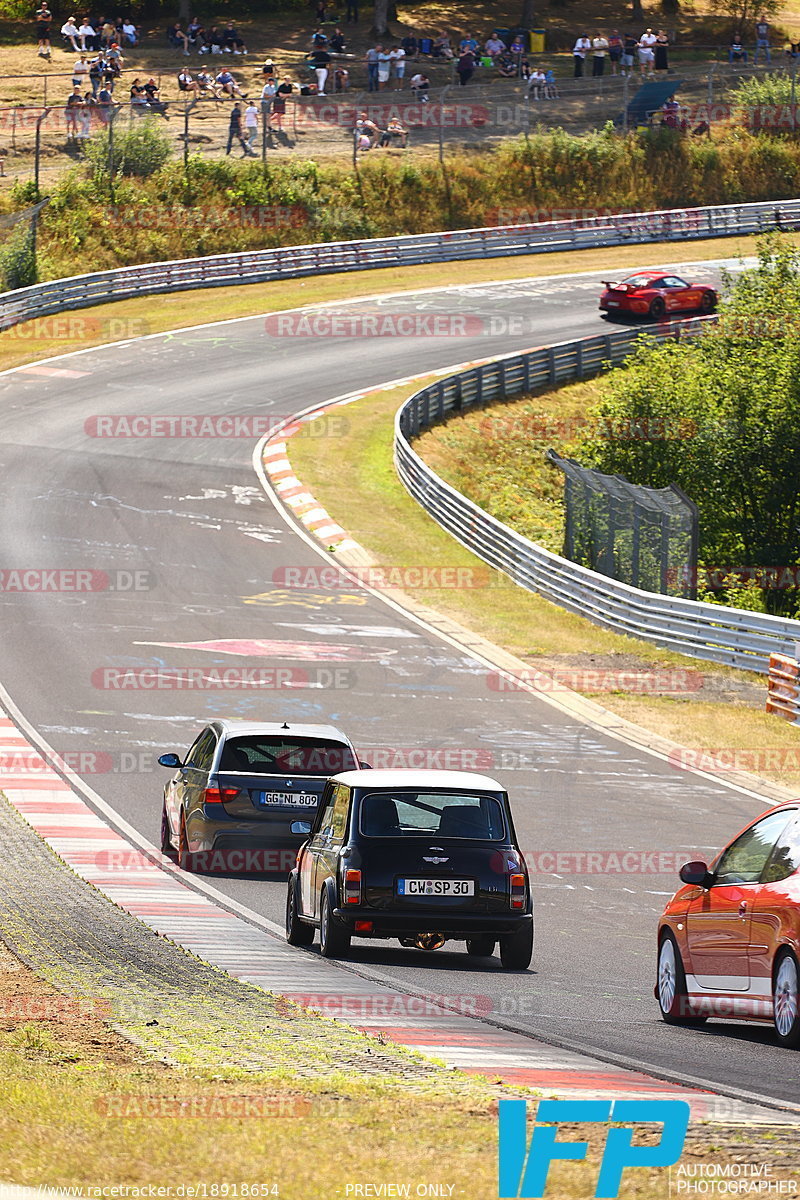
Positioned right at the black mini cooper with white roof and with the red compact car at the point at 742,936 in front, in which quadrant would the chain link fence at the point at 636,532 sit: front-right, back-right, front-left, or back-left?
back-left

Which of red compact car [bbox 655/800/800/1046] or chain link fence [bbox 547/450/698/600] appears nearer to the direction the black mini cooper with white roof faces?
the chain link fence

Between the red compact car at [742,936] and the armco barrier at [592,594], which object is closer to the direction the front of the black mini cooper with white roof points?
the armco barrier

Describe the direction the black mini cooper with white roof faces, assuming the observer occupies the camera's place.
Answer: facing away from the viewer

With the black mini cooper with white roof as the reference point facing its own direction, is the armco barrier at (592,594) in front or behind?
in front

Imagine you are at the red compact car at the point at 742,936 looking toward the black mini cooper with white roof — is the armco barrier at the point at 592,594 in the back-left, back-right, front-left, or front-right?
front-right

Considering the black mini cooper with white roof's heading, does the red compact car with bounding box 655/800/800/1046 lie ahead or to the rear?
to the rear

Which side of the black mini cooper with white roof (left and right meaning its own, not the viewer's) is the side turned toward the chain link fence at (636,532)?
front
